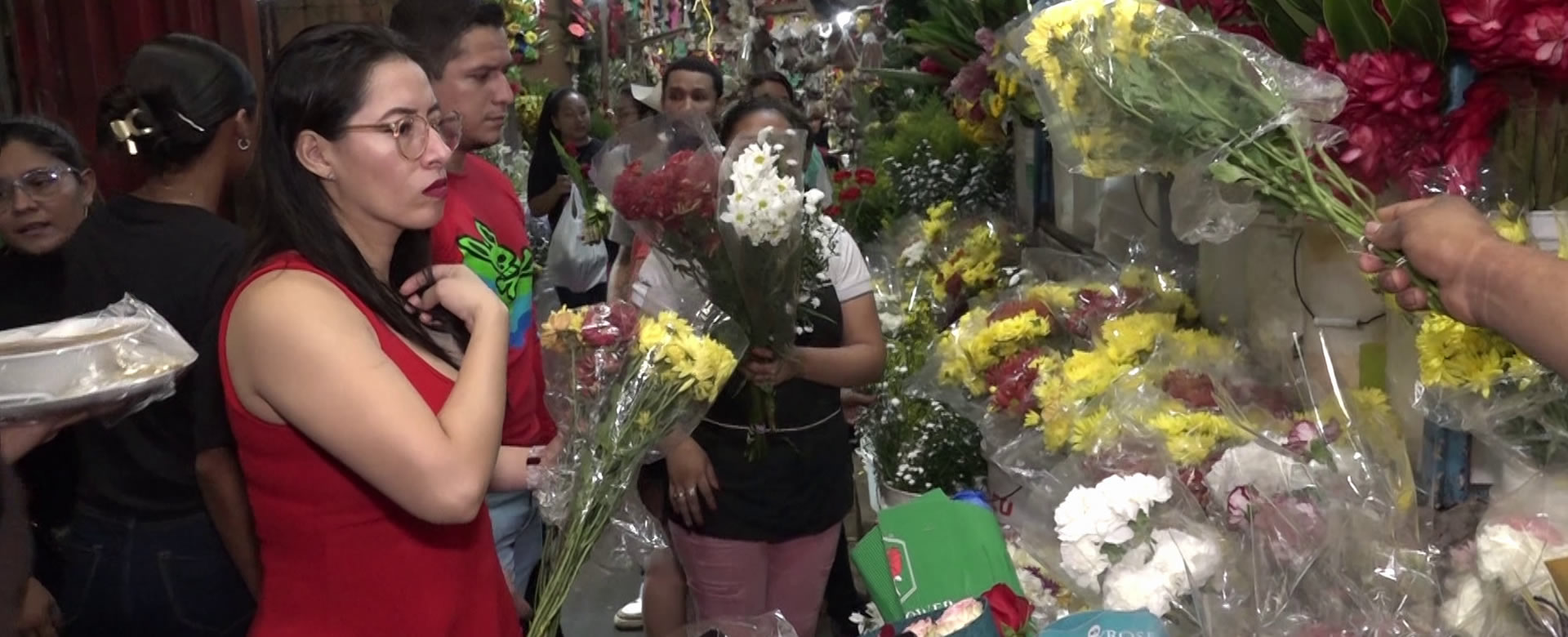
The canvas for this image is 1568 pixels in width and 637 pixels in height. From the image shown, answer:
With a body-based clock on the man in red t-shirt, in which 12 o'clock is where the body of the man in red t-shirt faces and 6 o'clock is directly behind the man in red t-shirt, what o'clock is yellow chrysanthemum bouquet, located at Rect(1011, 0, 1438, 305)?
The yellow chrysanthemum bouquet is roughly at 12 o'clock from the man in red t-shirt.

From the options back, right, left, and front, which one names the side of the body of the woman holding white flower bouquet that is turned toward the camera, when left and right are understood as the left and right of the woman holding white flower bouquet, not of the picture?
front

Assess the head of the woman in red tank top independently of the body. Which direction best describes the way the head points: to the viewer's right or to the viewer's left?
to the viewer's right

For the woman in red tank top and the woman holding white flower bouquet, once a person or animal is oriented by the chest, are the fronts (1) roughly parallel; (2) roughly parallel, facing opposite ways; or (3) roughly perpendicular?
roughly perpendicular

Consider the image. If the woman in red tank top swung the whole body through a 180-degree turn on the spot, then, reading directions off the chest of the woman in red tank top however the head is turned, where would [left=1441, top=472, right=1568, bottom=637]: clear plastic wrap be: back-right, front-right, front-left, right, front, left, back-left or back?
back-left

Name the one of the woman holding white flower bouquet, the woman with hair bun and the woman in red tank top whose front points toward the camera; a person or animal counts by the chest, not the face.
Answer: the woman holding white flower bouquet

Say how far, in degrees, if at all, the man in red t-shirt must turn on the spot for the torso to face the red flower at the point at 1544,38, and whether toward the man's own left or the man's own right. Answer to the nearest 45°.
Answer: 0° — they already face it

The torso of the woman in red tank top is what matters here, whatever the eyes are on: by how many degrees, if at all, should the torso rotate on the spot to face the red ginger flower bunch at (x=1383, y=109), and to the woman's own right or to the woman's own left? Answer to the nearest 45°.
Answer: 0° — they already face it

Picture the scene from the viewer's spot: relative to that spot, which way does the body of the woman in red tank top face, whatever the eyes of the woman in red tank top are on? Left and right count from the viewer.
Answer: facing to the right of the viewer

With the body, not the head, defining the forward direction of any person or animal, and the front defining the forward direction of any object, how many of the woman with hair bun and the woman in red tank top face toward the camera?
0

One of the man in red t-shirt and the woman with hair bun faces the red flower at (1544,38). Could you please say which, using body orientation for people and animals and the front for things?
the man in red t-shirt

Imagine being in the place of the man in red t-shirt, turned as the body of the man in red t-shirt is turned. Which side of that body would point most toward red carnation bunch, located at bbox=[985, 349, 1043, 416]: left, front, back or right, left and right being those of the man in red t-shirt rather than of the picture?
front

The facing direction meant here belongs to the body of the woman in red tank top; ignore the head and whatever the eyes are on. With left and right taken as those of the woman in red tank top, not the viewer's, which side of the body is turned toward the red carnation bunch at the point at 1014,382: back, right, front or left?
front

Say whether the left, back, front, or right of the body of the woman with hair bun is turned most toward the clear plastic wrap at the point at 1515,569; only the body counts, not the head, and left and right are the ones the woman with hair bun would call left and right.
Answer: right

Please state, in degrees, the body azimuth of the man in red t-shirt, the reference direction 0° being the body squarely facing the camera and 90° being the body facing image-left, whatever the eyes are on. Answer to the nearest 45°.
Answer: approximately 315°

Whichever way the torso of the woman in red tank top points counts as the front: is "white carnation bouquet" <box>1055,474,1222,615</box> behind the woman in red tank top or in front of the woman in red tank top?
in front

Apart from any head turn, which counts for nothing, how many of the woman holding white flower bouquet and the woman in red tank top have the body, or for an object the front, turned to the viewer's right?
1
